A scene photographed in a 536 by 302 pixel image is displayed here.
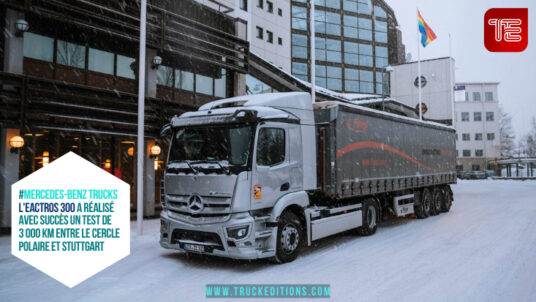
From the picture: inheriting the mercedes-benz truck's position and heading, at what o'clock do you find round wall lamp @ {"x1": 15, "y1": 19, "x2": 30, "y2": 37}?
The round wall lamp is roughly at 2 o'clock from the mercedes-benz truck.

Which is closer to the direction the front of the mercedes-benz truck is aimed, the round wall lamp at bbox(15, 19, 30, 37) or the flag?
the round wall lamp

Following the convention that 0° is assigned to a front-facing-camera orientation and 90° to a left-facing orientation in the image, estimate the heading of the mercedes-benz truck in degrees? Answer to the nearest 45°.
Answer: approximately 45°

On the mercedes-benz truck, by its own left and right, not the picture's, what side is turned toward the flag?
back
